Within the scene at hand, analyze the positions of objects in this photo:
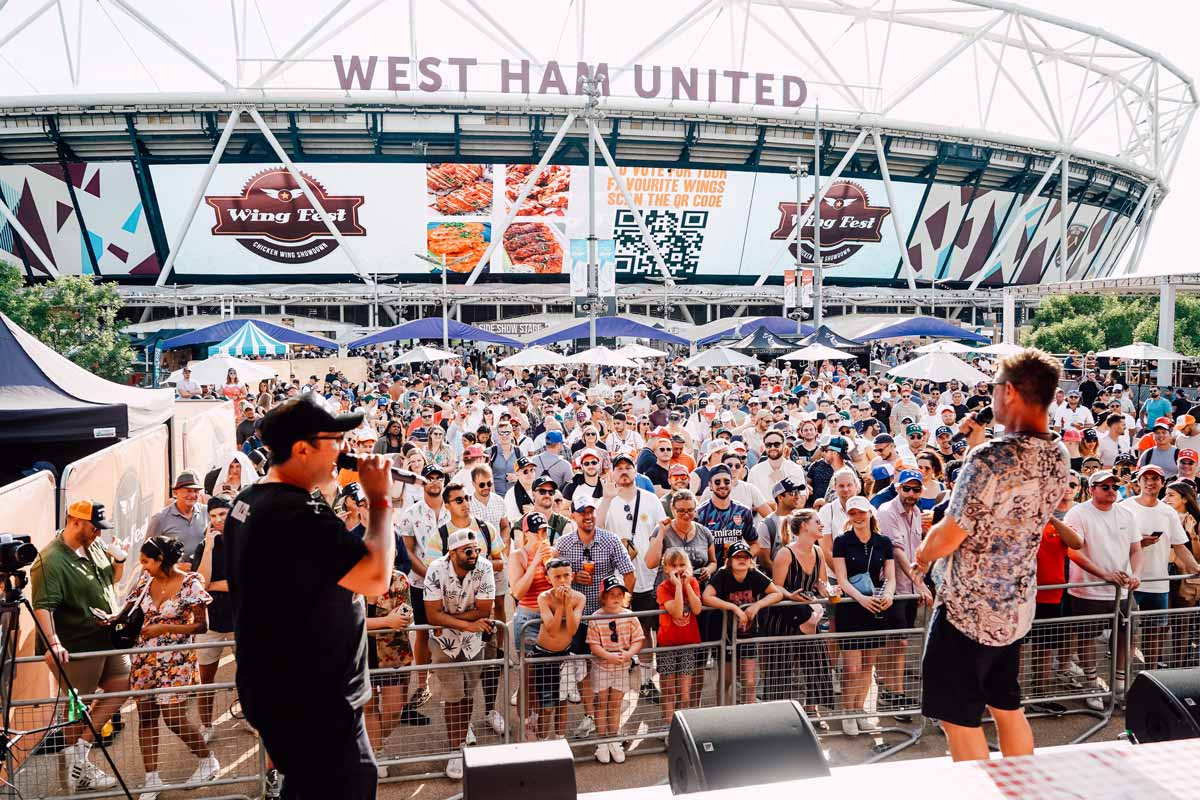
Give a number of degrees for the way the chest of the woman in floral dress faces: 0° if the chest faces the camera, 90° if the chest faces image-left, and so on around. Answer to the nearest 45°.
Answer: approximately 45°

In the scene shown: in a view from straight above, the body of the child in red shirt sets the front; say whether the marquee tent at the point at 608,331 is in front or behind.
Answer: behind

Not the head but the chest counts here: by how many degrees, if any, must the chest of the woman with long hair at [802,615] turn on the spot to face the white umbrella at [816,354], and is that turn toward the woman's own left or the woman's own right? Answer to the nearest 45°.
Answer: approximately 135° to the woman's own left

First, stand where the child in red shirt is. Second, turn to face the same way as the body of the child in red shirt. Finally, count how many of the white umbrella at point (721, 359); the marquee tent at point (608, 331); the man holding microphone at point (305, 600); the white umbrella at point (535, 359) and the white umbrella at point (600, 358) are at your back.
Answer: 4

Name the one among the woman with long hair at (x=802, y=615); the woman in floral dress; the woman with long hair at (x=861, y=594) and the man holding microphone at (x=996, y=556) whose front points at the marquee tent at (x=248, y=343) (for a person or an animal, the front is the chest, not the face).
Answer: the man holding microphone

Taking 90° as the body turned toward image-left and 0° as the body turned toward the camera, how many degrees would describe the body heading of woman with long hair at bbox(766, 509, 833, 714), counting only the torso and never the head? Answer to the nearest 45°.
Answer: approximately 315°

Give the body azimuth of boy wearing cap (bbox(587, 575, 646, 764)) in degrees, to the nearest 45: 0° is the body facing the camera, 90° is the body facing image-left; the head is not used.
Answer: approximately 0°

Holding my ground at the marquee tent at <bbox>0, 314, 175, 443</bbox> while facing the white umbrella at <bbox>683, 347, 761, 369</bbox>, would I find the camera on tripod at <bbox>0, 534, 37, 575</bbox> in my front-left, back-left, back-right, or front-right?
back-right

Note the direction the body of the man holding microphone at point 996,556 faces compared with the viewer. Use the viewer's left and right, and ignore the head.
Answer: facing away from the viewer and to the left of the viewer
